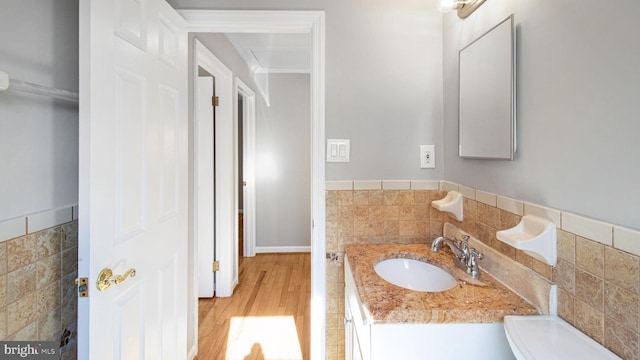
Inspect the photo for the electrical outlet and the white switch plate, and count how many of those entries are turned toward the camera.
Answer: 2

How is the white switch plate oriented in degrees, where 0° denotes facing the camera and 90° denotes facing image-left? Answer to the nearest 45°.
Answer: approximately 0°

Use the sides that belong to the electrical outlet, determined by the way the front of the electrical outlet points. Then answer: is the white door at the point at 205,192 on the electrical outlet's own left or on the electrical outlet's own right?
on the electrical outlet's own right

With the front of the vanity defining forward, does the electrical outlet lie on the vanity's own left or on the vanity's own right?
on the vanity's own right

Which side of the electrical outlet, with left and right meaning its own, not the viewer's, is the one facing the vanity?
front

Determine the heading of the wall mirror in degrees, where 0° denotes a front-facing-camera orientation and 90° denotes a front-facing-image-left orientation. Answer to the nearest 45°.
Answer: approximately 45°
